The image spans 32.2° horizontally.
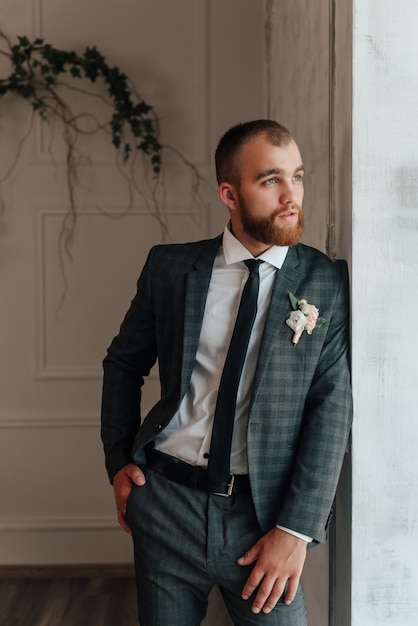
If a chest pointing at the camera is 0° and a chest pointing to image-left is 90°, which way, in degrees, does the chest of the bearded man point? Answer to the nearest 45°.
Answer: approximately 0°

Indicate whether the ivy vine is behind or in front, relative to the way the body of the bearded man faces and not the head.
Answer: behind
